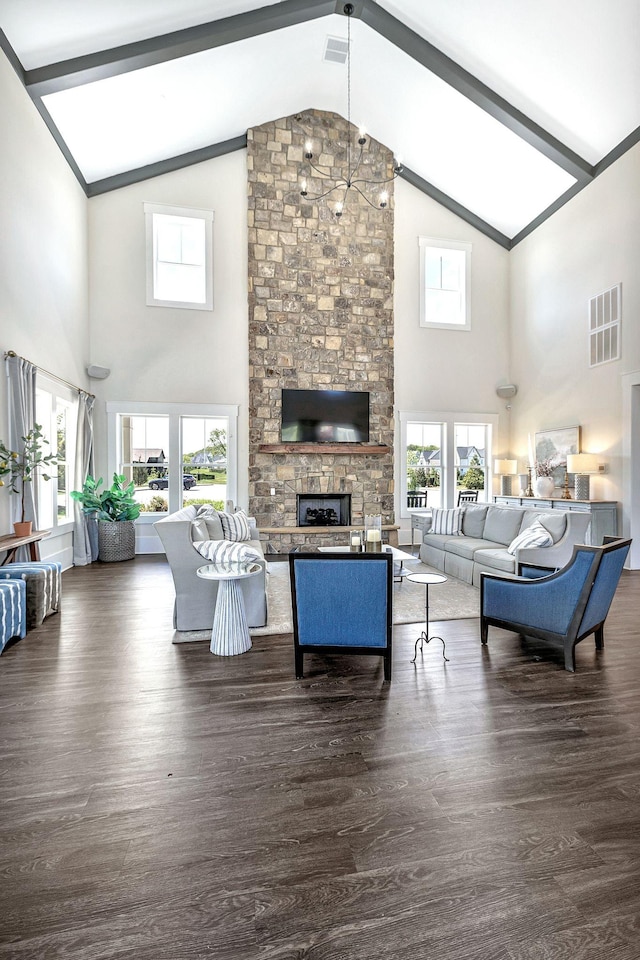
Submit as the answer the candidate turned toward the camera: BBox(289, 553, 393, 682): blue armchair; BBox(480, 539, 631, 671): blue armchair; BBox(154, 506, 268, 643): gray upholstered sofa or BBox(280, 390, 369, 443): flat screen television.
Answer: the flat screen television

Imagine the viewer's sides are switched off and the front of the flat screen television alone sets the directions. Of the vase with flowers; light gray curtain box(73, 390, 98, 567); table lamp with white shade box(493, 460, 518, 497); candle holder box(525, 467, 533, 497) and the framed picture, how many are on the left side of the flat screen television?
4

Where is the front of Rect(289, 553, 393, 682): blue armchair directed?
away from the camera

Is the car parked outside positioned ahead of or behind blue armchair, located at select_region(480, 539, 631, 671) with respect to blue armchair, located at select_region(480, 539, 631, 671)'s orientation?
ahead

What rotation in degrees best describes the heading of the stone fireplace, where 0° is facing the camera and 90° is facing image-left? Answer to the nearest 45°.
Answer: approximately 0°

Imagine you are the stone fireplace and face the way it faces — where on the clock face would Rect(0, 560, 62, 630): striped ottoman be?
The striped ottoman is roughly at 1 o'clock from the stone fireplace.

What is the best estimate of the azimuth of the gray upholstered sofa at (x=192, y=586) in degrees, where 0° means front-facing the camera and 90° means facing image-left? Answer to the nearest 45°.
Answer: approximately 270°

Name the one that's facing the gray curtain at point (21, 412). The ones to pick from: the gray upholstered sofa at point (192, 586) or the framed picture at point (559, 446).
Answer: the framed picture

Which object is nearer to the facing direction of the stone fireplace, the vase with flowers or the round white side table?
the round white side table

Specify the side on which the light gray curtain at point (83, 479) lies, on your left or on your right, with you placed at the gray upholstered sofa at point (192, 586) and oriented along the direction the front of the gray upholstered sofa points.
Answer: on your left

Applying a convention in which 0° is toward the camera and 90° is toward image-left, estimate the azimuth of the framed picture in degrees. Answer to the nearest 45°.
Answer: approximately 45°

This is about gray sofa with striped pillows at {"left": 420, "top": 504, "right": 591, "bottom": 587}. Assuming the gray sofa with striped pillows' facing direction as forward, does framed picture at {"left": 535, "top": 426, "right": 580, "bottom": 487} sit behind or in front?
behind

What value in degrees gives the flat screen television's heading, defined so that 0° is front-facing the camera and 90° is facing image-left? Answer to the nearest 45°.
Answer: approximately 0°
